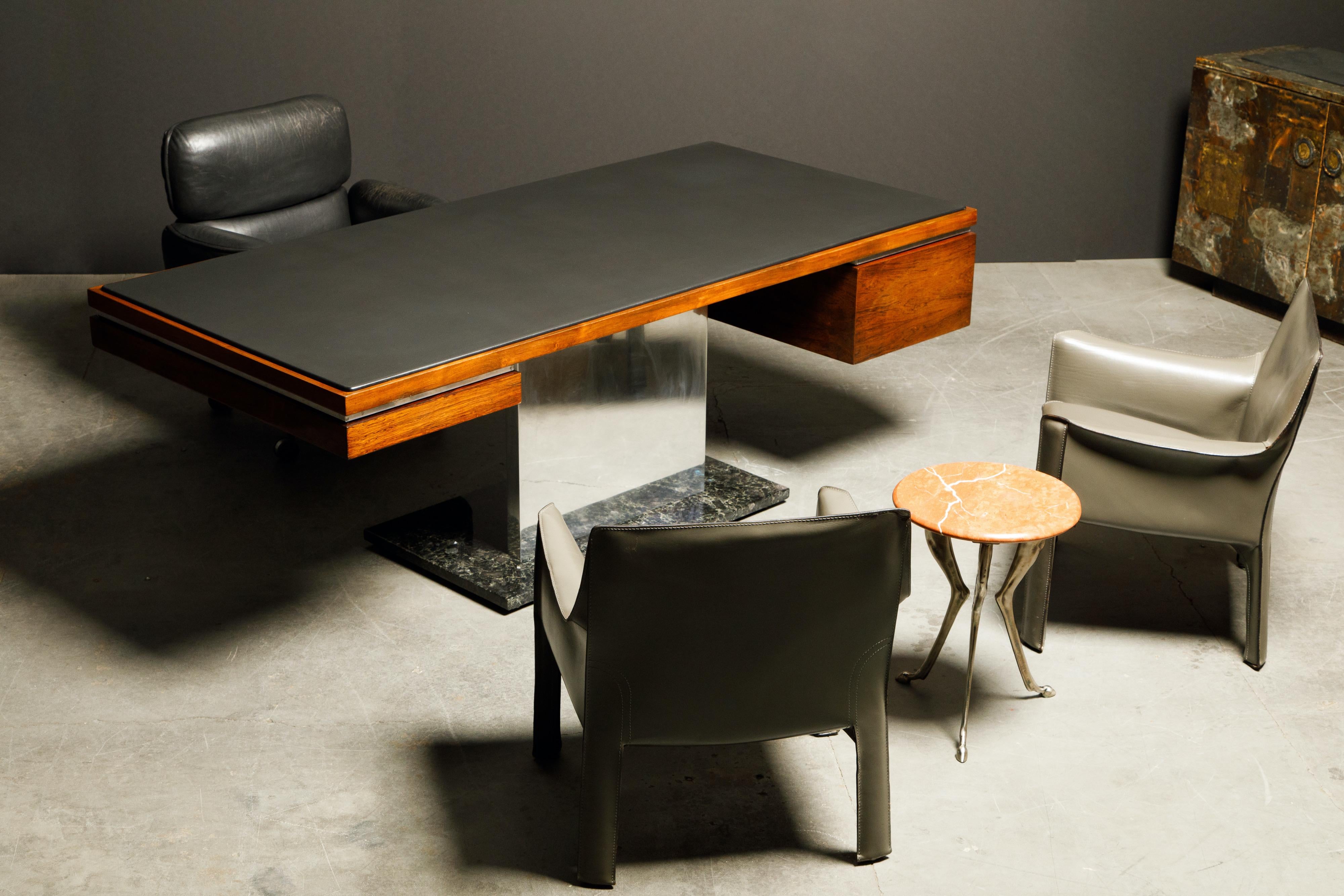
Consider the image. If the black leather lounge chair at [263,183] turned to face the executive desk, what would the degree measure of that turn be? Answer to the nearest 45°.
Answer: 0° — it already faces it

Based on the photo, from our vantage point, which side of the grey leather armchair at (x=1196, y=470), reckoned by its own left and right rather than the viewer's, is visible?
left

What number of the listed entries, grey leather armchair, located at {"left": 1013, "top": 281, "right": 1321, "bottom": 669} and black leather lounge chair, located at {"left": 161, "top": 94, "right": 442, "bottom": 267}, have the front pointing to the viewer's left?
1

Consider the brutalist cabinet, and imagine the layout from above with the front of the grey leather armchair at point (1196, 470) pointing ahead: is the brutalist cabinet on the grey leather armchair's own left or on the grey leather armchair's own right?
on the grey leather armchair's own right

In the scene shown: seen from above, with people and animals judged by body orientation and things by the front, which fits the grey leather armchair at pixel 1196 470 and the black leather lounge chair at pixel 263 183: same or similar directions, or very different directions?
very different directions
